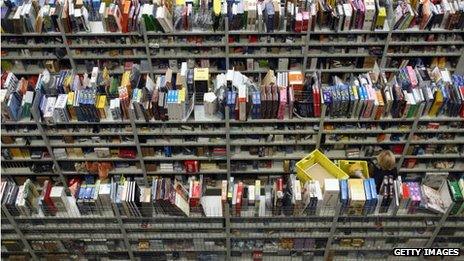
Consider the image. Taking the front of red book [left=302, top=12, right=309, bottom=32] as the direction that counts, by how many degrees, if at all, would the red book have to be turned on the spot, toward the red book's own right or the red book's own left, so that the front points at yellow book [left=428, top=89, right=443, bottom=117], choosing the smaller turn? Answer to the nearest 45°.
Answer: approximately 45° to the red book's own left

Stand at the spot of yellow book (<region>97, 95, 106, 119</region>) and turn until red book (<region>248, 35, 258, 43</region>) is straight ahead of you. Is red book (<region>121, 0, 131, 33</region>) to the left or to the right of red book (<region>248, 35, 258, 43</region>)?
left

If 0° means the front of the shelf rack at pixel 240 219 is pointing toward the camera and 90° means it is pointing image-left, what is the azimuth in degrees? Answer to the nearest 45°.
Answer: approximately 0°

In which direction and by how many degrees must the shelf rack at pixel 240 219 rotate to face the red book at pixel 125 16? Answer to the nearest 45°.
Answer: approximately 135° to its right

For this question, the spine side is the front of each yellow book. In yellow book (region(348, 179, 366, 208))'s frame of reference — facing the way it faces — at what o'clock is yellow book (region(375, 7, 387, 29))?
yellow book (region(375, 7, 387, 29)) is roughly at 6 o'clock from yellow book (region(348, 179, 366, 208)).

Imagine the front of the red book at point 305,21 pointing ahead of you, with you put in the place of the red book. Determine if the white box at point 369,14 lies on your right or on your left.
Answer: on your left

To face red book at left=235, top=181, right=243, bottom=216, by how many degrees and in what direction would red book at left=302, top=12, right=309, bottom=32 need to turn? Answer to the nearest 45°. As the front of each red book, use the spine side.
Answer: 0° — it already faces it

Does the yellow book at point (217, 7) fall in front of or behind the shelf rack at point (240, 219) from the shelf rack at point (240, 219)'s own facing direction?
behind

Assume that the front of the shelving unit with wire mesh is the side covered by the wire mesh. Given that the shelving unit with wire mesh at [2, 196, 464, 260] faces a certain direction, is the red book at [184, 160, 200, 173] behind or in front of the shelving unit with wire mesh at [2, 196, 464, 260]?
behind
